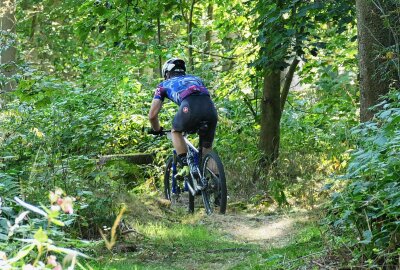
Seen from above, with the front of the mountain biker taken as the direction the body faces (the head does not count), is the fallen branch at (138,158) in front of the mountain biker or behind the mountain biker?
in front

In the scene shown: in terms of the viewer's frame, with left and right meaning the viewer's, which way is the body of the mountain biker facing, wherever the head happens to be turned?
facing away from the viewer and to the left of the viewer

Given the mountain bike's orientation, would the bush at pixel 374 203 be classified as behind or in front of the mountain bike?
behind

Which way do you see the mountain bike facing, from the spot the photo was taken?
facing away from the viewer and to the left of the viewer
